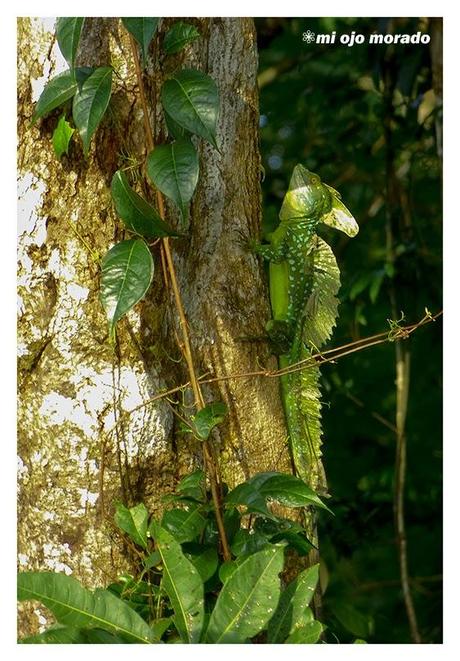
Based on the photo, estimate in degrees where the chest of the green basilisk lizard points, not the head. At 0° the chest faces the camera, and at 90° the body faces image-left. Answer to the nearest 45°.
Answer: approximately 90°
